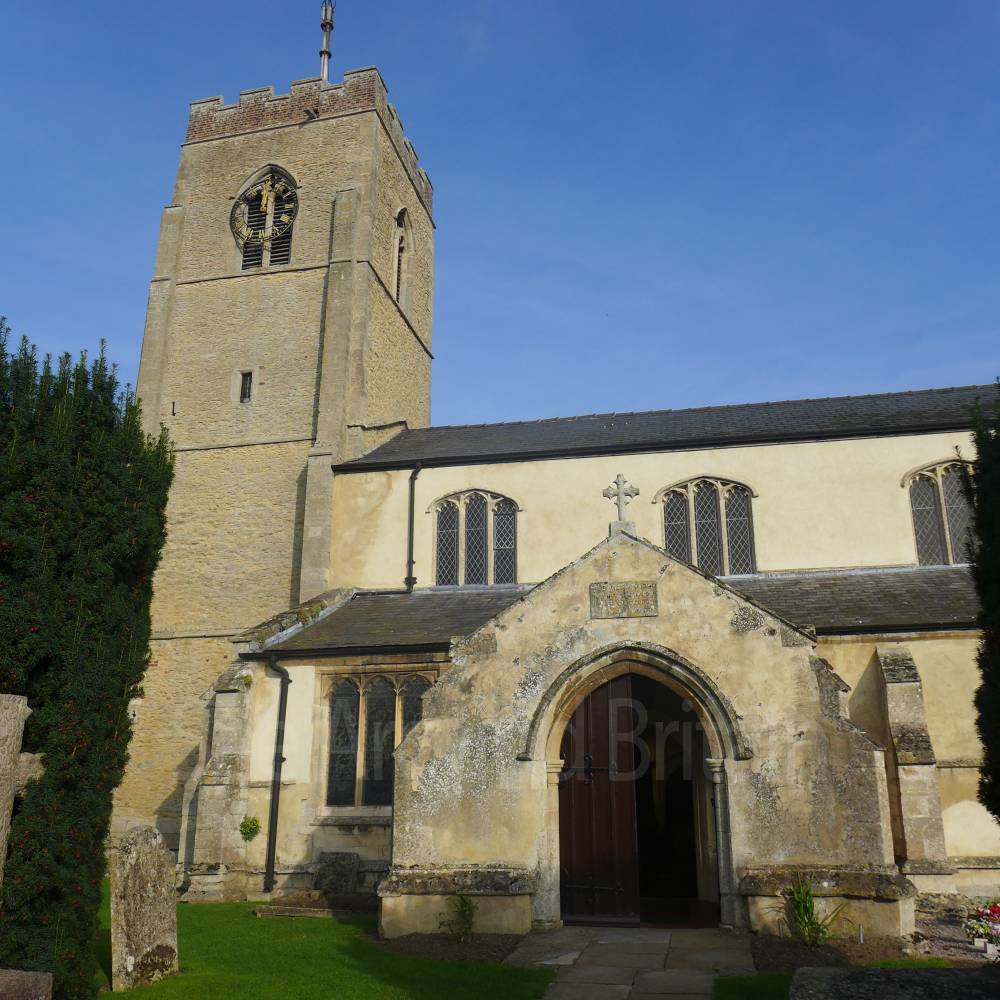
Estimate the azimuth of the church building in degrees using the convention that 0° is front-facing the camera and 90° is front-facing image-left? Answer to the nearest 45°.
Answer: approximately 0°

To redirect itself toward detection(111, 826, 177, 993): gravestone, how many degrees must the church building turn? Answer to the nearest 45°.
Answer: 0° — it already faces it

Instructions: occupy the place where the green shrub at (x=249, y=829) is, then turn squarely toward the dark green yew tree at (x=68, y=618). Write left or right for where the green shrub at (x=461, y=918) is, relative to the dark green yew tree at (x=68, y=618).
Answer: left

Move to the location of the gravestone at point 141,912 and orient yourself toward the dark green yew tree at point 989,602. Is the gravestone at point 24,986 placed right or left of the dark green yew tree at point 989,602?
right

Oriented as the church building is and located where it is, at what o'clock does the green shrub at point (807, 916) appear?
The green shrub is roughly at 11 o'clock from the church building.

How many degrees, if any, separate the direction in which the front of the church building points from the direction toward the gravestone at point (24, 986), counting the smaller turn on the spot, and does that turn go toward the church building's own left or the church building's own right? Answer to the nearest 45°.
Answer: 0° — it already faces it
